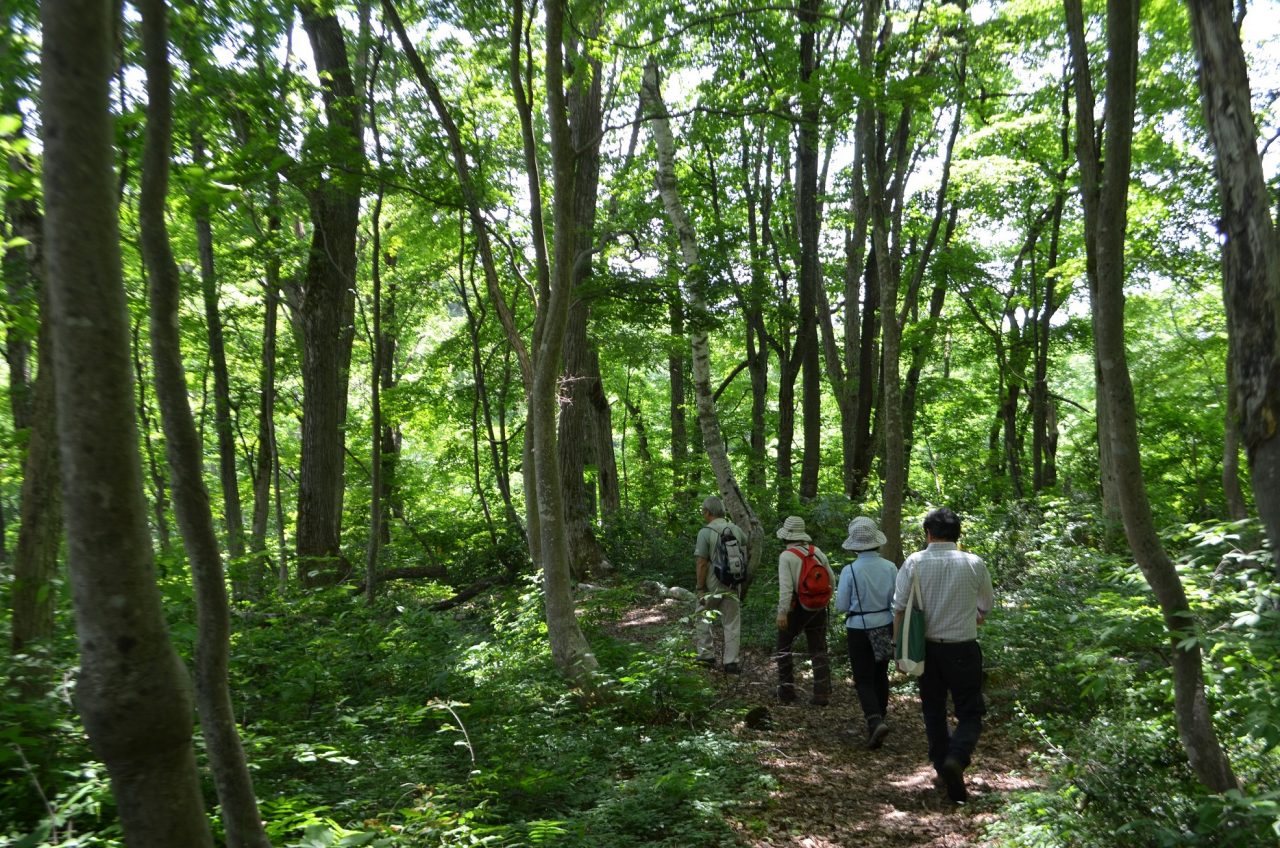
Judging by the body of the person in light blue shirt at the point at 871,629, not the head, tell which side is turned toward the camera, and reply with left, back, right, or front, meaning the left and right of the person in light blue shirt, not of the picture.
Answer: back

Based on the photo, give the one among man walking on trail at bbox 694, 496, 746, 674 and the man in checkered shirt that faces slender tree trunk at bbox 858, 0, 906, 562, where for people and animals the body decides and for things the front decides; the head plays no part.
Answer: the man in checkered shirt

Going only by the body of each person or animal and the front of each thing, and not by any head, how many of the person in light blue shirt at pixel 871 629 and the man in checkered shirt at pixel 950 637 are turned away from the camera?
2

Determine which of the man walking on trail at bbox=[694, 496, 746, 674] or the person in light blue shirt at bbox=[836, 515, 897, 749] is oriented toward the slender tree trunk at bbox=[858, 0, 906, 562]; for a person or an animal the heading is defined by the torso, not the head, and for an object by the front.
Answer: the person in light blue shirt

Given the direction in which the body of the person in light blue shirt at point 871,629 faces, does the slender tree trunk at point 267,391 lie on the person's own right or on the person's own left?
on the person's own left

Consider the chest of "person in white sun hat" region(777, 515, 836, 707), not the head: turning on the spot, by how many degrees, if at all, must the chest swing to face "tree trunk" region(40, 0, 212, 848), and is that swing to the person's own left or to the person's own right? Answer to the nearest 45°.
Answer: approximately 135° to the person's own left

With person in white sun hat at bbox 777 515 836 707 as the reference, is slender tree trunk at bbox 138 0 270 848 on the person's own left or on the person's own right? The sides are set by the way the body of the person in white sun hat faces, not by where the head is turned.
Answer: on the person's own left

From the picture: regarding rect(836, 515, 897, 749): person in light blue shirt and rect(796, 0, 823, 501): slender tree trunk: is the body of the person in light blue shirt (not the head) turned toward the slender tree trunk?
yes

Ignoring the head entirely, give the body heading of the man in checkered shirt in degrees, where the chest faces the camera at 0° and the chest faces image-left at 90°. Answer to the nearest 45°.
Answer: approximately 180°

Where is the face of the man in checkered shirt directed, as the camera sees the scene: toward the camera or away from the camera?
away from the camera

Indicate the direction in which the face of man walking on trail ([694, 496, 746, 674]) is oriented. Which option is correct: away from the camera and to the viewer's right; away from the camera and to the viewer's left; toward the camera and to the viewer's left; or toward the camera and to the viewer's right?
away from the camera and to the viewer's left
